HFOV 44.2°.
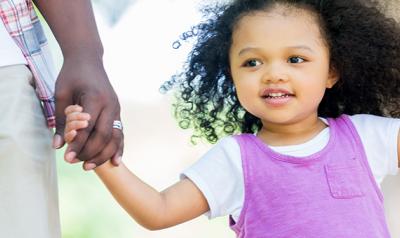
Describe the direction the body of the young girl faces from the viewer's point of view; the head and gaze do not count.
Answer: toward the camera

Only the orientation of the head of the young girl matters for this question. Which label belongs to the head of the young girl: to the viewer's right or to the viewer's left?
to the viewer's left
